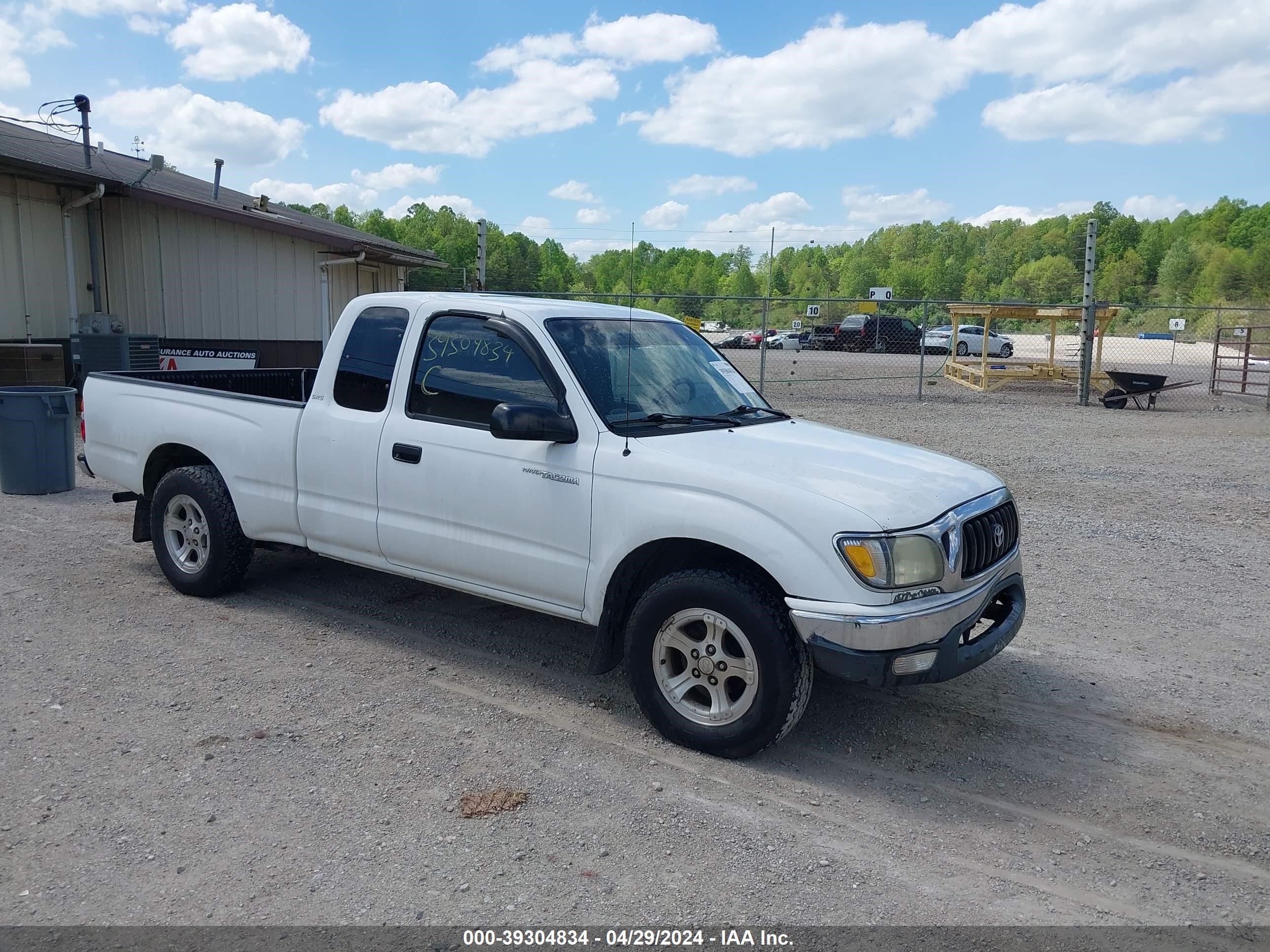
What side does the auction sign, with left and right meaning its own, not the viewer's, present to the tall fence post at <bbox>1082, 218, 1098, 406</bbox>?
left

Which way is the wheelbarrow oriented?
to the viewer's left

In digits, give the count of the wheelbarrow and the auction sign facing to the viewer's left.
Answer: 1

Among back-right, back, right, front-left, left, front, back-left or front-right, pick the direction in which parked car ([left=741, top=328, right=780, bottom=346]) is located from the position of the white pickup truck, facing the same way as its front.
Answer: back-left

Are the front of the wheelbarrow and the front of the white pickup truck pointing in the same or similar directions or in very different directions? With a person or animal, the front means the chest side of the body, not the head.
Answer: very different directions

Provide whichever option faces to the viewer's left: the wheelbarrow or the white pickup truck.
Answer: the wheelbarrow

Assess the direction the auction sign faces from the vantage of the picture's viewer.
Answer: facing the viewer

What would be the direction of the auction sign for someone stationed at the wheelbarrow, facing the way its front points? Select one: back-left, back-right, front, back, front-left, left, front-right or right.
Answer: front-left

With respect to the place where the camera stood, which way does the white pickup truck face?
facing the viewer and to the right of the viewer

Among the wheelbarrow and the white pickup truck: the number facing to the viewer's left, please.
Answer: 1

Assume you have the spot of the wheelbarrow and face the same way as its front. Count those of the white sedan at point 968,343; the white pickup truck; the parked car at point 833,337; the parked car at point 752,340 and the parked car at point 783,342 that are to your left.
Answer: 1

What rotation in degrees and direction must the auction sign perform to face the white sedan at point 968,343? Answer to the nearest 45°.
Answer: approximately 135° to its left

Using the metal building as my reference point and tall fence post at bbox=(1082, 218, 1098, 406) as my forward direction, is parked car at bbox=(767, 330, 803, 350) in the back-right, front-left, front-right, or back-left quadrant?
front-left
